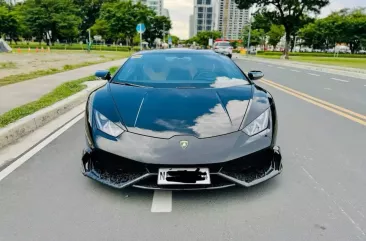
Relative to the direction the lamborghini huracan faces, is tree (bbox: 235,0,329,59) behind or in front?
behind

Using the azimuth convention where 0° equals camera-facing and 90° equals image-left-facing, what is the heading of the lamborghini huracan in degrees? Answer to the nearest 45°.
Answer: approximately 0°

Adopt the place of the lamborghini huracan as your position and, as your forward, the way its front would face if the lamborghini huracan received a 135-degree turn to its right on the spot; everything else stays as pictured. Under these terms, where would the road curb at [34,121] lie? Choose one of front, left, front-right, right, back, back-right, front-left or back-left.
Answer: front
